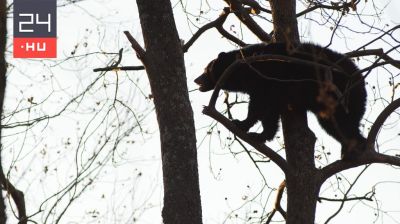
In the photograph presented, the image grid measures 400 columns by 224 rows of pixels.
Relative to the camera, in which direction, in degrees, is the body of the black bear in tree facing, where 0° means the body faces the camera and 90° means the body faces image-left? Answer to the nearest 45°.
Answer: approximately 90°

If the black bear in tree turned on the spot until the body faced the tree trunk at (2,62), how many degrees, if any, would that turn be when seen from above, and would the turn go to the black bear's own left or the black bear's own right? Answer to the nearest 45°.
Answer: approximately 45° to the black bear's own left

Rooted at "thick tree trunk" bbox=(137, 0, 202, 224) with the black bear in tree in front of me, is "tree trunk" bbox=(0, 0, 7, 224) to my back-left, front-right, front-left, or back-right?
back-left

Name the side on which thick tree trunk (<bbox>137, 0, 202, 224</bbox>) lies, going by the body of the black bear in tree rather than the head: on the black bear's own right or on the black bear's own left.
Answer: on the black bear's own left
